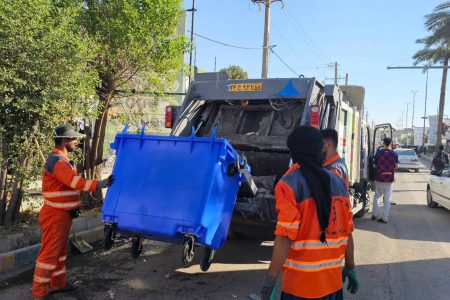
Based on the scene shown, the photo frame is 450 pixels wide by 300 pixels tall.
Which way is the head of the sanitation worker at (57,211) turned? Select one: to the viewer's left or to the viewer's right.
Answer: to the viewer's right

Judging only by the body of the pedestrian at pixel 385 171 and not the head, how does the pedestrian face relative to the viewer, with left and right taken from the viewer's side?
facing away from the viewer

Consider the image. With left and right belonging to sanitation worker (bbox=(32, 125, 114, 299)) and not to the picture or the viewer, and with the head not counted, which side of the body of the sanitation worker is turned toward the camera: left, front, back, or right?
right

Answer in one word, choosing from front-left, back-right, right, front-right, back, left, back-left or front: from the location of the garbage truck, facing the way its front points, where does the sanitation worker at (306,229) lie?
back-right

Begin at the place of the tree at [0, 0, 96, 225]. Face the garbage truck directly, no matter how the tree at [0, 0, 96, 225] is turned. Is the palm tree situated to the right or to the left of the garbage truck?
left

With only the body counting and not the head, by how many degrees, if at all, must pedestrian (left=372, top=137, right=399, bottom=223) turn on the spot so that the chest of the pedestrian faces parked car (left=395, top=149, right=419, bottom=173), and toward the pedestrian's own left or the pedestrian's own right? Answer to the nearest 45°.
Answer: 0° — they already face it

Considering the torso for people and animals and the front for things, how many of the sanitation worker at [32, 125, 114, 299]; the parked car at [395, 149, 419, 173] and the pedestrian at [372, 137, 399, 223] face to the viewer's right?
1

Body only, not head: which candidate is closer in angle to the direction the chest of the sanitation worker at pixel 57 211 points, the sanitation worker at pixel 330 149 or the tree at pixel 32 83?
the sanitation worker

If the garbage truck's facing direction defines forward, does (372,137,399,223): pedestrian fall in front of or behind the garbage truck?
in front

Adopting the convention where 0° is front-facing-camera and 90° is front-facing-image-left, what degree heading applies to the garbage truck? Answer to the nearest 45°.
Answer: approximately 225°

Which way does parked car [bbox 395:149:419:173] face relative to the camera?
away from the camera
